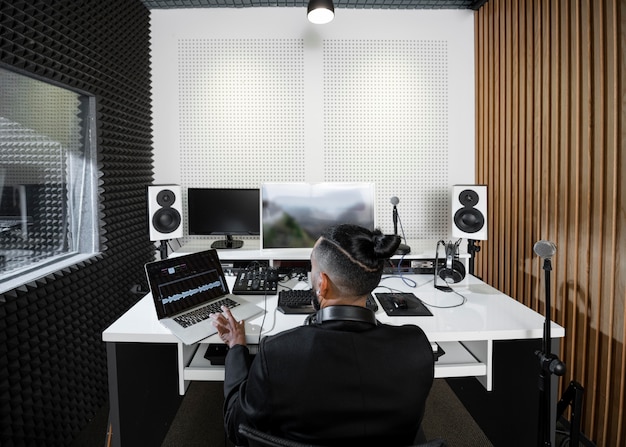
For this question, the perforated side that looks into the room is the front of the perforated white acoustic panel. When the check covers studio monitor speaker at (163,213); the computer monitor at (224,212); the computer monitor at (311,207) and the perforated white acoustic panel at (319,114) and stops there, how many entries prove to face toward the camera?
4

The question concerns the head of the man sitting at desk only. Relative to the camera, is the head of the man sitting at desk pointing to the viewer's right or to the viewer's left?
to the viewer's left

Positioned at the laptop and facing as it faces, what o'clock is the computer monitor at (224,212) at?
The computer monitor is roughly at 8 o'clock from the laptop.

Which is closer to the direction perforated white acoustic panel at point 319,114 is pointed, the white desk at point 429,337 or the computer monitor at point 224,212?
the white desk

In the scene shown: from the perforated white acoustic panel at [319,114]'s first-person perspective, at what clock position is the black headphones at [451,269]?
The black headphones is roughly at 11 o'clock from the perforated white acoustic panel.

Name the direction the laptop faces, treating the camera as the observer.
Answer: facing the viewer and to the right of the viewer

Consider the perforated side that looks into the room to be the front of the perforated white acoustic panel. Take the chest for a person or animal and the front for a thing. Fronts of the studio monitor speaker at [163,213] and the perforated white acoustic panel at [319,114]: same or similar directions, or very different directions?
same or similar directions

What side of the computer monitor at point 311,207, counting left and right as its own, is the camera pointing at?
front

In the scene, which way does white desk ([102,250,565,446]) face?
toward the camera

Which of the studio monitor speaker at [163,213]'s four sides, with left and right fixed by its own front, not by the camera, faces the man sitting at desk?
front

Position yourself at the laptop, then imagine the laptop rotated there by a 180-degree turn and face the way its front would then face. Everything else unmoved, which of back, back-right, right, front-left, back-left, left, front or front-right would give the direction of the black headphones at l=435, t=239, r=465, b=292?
back-right

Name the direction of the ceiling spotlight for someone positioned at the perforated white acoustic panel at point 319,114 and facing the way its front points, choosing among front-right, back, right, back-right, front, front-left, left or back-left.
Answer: front

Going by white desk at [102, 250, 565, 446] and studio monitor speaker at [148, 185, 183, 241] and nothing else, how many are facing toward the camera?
2

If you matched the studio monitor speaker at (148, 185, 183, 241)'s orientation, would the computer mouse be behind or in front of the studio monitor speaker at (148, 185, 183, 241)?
in front

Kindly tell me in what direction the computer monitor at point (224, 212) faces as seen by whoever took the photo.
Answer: facing the viewer

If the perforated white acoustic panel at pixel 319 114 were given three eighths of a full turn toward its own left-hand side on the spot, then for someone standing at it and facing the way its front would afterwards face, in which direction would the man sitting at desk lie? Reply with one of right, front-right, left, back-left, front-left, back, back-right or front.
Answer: back-right

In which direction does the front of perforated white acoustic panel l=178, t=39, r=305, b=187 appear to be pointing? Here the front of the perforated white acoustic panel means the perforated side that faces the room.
toward the camera

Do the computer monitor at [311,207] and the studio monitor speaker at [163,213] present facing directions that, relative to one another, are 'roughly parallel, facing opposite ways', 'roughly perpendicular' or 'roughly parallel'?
roughly parallel

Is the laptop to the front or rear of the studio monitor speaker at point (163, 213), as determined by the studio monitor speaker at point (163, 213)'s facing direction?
to the front

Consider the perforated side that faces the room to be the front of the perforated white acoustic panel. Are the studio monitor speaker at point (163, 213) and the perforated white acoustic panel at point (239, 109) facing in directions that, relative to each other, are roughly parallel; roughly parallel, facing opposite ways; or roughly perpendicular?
roughly parallel
